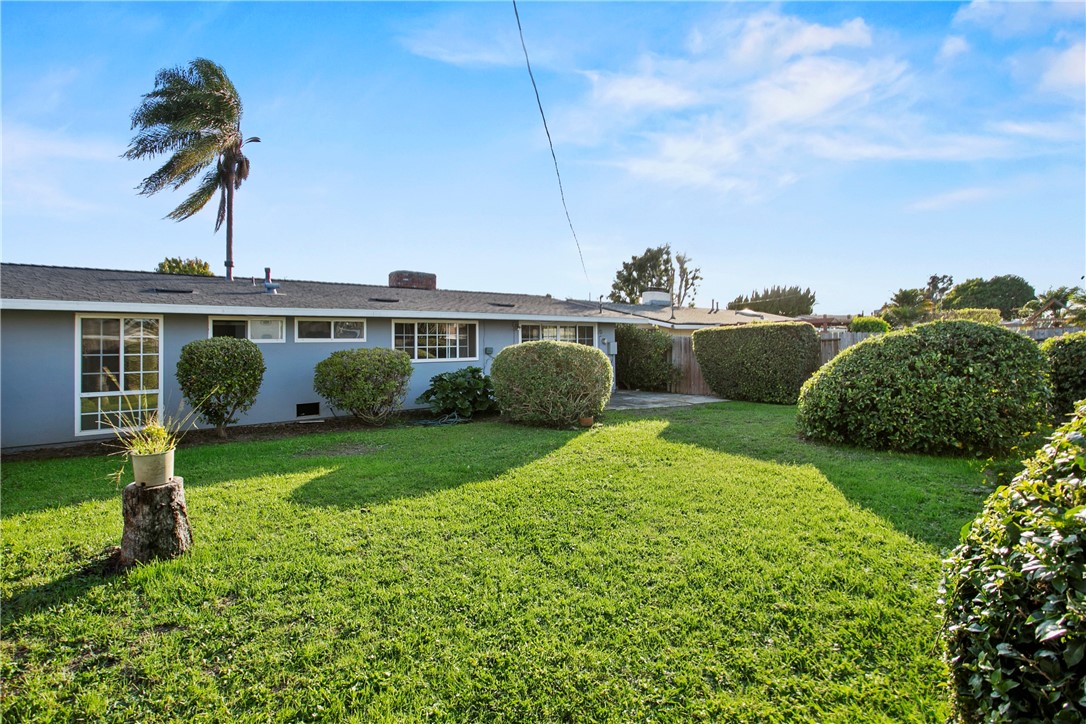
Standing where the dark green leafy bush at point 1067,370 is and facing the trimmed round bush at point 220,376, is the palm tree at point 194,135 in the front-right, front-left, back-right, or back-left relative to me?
front-right

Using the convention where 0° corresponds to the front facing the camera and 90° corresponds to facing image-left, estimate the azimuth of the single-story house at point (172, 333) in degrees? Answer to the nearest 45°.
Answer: approximately 135°
